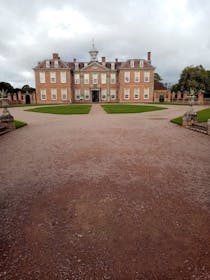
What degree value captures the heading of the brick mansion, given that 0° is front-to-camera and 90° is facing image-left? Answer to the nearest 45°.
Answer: approximately 0°

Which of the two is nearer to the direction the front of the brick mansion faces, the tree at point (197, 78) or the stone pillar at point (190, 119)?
the stone pillar

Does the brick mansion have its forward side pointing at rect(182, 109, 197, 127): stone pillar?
yes

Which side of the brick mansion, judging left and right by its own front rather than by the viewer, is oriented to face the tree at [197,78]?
left
